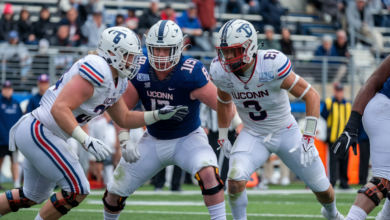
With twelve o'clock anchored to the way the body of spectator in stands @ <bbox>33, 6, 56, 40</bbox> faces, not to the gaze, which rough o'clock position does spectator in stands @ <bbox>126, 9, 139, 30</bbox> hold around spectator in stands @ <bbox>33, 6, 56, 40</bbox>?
spectator in stands @ <bbox>126, 9, 139, 30</bbox> is roughly at 9 o'clock from spectator in stands @ <bbox>33, 6, 56, 40</bbox>.

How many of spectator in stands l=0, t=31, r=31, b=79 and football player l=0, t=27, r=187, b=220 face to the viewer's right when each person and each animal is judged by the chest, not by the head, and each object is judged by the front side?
1

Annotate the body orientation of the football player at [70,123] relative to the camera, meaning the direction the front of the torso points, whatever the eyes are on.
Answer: to the viewer's right

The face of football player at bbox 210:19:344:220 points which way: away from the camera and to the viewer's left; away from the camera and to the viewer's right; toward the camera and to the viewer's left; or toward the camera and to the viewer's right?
toward the camera and to the viewer's left

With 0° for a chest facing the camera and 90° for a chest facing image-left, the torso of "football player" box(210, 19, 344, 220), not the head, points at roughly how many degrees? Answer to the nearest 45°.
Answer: approximately 45°

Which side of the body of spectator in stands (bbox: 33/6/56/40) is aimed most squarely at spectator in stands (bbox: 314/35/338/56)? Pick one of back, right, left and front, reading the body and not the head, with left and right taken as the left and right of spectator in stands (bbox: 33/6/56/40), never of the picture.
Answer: left

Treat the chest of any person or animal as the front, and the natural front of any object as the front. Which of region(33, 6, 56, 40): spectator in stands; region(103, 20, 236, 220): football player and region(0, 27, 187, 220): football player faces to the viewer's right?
region(0, 27, 187, 220): football player

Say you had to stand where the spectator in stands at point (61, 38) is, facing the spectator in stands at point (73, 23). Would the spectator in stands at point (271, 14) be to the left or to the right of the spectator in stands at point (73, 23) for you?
right

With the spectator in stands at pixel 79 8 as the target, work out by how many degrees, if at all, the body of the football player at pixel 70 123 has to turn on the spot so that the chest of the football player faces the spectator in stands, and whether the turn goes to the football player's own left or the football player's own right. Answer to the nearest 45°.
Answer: approximately 90° to the football player's own left

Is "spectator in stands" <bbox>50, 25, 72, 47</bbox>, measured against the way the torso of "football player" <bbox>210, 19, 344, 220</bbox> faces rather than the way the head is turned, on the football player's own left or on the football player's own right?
on the football player's own right
